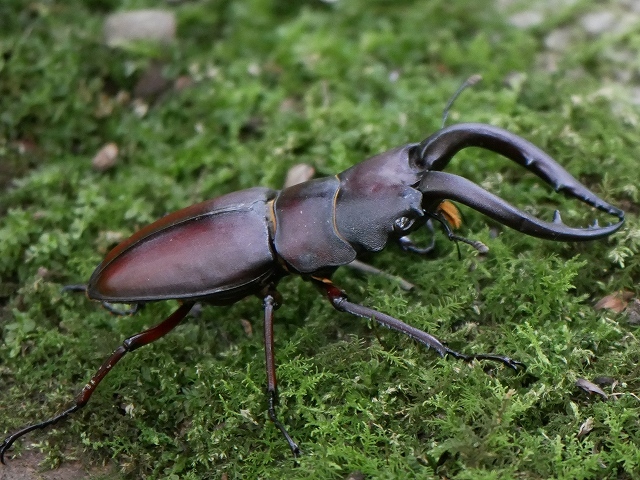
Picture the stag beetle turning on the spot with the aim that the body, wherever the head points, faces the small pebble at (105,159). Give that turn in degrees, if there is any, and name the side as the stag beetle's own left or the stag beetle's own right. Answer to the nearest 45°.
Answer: approximately 135° to the stag beetle's own left

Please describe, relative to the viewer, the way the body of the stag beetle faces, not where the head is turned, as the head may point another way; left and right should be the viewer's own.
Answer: facing to the right of the viewer

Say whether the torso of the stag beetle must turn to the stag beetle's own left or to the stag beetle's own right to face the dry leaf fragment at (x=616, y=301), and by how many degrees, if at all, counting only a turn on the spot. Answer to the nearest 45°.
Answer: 0° — it already faces it
